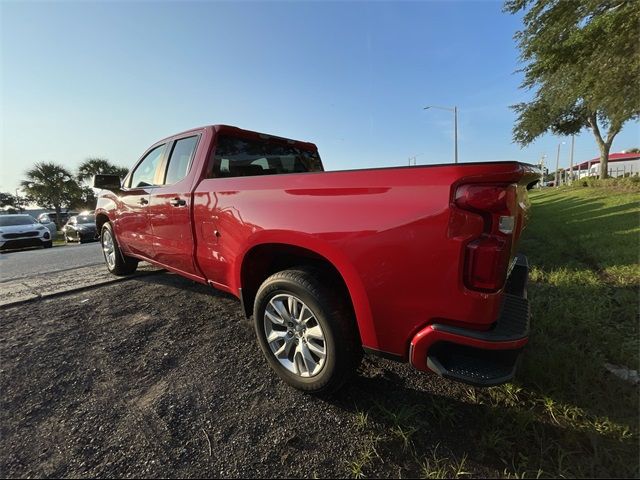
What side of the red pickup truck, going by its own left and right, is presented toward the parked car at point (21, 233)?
front

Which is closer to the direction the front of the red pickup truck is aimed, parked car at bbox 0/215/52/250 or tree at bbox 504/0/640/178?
the parked car

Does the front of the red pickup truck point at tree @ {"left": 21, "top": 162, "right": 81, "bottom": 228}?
yes

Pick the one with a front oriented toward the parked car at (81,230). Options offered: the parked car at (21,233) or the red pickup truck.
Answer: the red pickup truck

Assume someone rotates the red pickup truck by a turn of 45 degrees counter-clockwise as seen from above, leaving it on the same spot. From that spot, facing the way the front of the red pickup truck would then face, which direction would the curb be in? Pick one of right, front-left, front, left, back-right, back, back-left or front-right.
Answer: front-right

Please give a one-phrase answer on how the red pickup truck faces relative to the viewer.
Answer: facing away from the viewer and to the left of the viewer

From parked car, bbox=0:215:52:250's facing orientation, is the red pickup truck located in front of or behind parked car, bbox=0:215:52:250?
in front

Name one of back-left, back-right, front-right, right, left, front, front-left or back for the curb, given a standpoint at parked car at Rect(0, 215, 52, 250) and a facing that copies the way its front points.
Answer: front

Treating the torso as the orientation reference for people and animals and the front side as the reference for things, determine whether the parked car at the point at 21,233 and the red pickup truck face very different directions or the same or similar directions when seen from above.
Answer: very different directions

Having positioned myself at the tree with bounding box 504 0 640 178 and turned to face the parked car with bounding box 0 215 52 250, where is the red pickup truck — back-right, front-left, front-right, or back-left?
front-left

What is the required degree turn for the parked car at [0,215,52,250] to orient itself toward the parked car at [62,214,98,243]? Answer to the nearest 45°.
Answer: approximately 135° to its left

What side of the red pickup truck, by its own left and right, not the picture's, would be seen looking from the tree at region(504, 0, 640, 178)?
right

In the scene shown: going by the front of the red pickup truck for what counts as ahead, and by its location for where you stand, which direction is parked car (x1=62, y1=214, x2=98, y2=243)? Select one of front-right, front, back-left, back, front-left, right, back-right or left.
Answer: front

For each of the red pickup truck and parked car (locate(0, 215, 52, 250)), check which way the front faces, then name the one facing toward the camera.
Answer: the parked car

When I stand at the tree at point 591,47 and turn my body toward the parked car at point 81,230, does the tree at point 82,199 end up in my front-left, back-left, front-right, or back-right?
front-right

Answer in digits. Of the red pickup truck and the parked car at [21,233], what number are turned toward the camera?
1

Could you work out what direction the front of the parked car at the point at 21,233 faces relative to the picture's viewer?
facing the viewer

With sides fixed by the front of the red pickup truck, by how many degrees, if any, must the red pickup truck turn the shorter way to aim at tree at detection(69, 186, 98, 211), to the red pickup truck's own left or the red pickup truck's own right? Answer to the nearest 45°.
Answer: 0° — it already faces it

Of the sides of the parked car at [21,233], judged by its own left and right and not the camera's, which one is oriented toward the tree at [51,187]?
back

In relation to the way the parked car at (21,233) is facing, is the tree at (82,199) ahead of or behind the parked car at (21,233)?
behind
